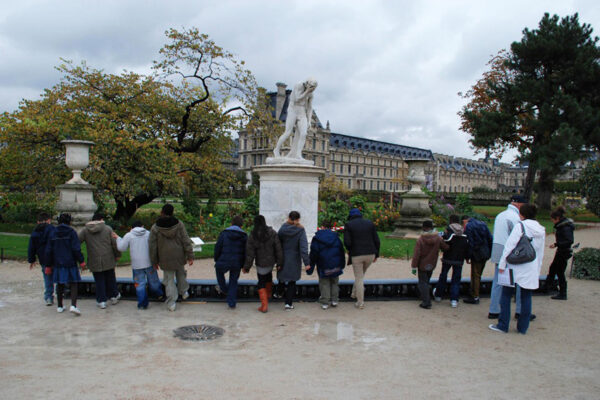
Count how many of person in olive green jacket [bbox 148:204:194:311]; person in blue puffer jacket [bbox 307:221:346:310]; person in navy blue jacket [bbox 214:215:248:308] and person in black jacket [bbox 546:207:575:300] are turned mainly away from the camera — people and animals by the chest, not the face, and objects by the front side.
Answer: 3

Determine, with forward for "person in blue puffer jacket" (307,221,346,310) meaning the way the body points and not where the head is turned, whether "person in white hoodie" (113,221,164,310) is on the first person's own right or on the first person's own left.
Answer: on the first person's own left

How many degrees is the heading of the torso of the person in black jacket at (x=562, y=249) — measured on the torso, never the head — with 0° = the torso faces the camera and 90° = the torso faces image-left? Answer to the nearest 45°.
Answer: approximately 90°

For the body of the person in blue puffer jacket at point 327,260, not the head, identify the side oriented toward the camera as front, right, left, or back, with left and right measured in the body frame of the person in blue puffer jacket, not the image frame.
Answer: back

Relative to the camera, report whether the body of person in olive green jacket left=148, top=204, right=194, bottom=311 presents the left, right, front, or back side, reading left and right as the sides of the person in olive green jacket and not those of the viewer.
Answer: back

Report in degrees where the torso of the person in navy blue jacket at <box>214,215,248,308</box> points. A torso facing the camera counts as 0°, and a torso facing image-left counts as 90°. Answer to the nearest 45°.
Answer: approximately 180°

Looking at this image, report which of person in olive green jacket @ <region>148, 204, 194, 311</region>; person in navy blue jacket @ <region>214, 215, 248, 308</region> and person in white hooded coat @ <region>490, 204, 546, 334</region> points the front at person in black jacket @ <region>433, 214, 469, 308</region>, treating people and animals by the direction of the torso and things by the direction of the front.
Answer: the person in white hooded coat

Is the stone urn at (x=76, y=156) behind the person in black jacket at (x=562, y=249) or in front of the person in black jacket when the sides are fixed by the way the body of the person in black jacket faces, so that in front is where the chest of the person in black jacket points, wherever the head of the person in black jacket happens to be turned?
in front

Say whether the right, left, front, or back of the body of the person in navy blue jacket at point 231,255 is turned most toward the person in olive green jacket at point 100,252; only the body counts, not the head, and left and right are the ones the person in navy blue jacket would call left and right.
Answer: left

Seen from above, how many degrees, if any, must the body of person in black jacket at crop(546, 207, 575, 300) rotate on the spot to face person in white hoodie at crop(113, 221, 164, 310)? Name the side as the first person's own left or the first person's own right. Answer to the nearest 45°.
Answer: approximately 45° to the first person's own left

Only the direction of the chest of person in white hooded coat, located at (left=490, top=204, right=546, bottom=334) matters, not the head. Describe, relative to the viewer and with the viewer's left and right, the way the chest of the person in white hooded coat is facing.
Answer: facing away from the viewer and to the left of the viewer
